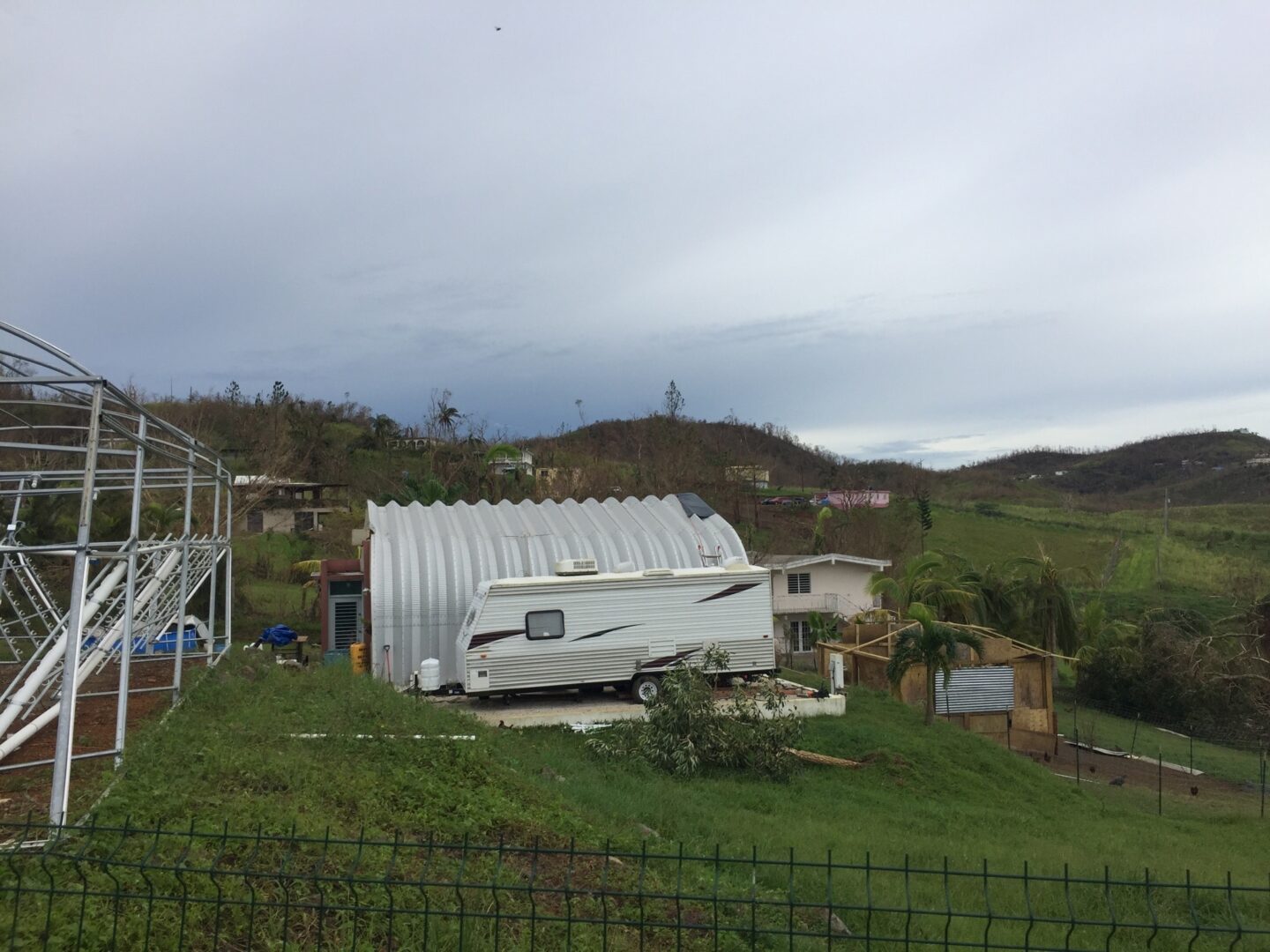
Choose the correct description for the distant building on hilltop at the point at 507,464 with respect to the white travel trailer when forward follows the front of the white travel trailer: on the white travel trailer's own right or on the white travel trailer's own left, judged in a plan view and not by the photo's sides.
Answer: on the white travel trailer's own right

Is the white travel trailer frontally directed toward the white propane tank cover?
yes

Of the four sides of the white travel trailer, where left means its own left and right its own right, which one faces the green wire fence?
left

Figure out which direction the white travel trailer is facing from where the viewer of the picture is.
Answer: facing to the left of the viewer

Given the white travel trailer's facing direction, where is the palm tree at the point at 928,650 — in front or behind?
behind

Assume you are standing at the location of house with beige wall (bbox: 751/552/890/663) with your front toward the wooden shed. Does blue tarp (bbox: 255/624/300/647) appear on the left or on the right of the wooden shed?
right

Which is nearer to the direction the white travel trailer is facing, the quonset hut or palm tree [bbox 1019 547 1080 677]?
the quonset hut

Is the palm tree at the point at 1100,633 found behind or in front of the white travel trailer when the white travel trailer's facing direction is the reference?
behind
